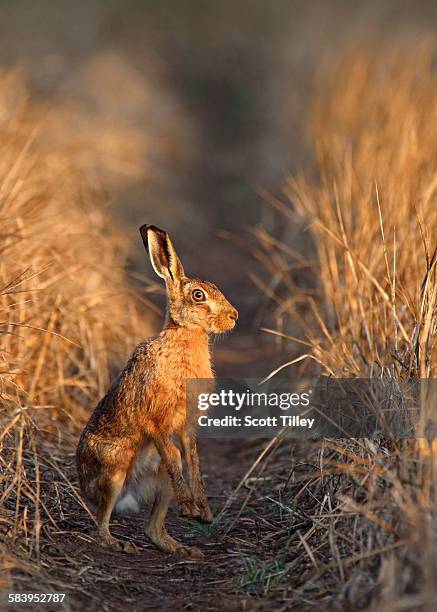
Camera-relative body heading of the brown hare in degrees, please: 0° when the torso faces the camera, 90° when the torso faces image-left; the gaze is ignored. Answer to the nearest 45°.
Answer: approximately 270°
